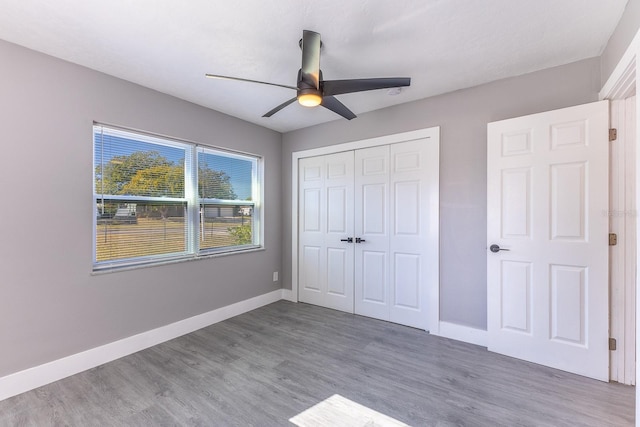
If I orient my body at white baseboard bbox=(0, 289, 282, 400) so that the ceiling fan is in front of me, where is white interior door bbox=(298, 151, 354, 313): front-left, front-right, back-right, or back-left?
front-left

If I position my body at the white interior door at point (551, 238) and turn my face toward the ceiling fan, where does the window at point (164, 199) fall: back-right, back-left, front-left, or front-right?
front-right

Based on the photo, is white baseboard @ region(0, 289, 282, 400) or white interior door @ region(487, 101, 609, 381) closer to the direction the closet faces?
the white baseboard

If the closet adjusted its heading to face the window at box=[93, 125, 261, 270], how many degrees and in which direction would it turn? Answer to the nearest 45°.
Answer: approximately 45° to its right

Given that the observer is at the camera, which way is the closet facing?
facing the viewer and to the left of the viewer

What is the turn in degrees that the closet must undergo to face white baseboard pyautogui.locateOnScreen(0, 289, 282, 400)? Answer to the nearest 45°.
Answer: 0° — it already faces it

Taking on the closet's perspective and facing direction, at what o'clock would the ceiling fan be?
The ceiling fan is roughly at 11 o'clock from the closet.

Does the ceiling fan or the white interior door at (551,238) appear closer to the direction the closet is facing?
the ceiling fan

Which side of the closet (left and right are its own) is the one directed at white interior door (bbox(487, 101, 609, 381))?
left

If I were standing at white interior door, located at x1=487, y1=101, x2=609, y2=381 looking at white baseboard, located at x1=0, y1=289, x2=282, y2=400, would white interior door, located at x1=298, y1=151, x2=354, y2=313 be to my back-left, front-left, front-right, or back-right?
front-right
